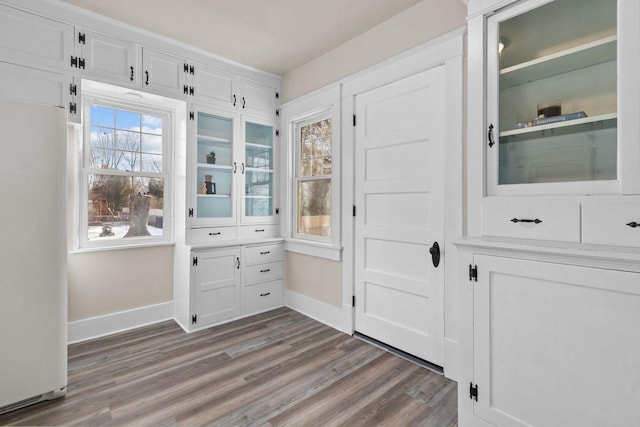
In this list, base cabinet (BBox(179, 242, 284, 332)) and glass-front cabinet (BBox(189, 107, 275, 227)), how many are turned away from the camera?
0

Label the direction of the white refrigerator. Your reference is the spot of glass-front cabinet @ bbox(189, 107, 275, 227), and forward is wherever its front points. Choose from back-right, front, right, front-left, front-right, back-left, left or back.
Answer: right

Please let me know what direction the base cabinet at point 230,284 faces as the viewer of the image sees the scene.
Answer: facing the viewer and to the right of the viewer

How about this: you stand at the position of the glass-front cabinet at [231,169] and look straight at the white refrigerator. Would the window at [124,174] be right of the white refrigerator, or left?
right

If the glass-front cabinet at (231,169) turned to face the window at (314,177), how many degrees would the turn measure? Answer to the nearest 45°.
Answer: approximately 45° to its left

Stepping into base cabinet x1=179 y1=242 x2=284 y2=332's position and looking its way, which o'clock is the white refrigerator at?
The white refrigerator is roughly at 3 o'clock from the base cabinet.
